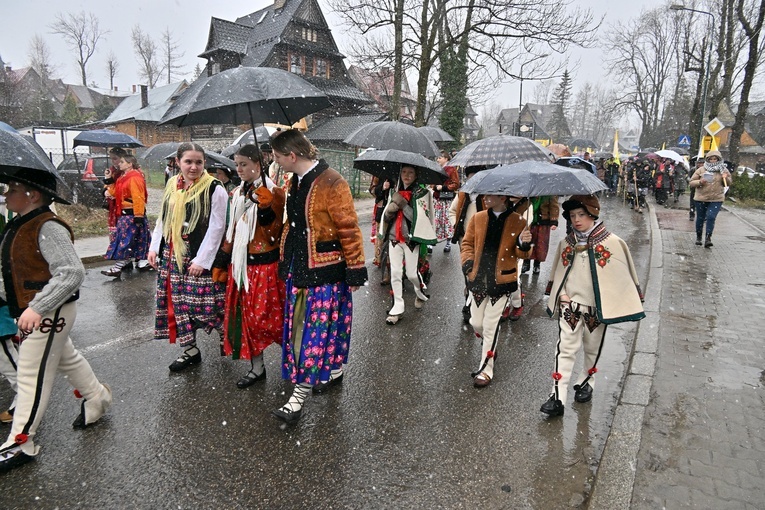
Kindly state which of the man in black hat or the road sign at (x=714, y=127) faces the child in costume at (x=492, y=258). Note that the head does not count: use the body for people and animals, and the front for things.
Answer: the road sign

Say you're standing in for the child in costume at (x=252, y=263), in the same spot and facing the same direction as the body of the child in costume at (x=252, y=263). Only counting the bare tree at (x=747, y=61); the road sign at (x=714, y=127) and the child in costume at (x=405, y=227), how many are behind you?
3

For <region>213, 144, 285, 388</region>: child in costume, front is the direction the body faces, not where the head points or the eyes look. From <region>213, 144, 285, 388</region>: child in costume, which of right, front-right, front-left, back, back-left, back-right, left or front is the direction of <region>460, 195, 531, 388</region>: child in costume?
back-left

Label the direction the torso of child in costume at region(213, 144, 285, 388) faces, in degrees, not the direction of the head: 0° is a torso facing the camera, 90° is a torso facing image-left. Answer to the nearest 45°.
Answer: approximately 45°

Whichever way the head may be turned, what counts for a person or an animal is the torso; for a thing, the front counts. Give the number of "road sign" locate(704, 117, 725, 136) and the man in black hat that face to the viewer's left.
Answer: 1

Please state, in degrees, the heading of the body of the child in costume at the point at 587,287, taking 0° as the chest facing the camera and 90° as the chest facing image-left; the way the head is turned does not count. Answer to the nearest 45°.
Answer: approximately 45°

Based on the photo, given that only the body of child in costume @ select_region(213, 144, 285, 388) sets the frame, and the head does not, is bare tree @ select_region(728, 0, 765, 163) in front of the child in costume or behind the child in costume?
behind

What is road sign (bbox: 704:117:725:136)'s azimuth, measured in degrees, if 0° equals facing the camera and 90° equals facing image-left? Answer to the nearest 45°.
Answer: approximately 0°

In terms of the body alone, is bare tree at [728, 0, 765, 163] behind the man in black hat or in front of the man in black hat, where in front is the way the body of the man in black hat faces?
behind

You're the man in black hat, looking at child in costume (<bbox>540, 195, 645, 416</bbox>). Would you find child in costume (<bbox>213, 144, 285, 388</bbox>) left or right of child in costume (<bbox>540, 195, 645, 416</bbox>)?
left

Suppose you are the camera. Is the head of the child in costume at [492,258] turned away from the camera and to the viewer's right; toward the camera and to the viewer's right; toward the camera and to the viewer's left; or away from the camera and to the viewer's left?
toward the camera and to the viewer's left
